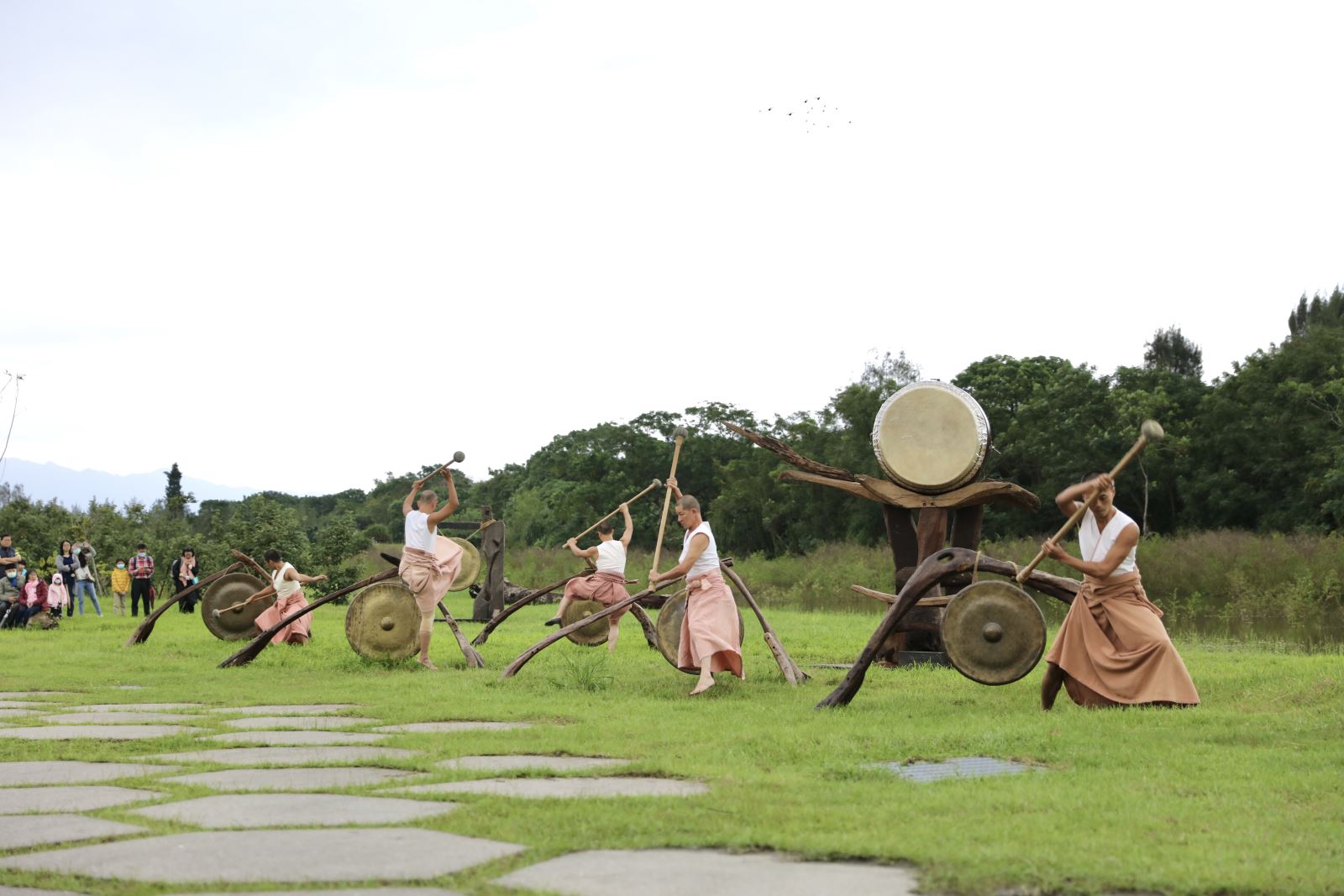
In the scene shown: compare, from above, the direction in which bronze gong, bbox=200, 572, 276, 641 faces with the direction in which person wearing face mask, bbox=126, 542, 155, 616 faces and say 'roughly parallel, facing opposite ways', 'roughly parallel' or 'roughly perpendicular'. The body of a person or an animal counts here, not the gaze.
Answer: roughly parallel

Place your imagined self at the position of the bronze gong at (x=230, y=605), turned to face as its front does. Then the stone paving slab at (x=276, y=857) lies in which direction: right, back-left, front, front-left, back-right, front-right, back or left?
front

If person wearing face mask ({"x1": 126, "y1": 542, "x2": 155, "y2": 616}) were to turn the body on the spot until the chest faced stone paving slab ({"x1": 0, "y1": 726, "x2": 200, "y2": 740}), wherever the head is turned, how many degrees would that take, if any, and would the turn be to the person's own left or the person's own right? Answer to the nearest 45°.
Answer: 0° — they already face it

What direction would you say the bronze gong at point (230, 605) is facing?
toward the camera

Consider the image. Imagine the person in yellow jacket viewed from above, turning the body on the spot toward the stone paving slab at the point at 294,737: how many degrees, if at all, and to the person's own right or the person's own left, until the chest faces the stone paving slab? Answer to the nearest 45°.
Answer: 0° — they already face it

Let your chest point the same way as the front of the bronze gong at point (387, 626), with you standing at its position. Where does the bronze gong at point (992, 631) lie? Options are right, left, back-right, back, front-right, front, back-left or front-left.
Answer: front-left

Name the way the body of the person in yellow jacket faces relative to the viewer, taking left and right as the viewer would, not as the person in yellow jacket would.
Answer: facing the viewer

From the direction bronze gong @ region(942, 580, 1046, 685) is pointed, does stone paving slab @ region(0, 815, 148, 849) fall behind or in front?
in front

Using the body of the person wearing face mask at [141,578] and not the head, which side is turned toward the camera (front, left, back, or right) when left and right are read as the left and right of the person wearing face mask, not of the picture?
front

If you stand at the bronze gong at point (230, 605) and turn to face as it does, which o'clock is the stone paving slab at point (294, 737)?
The stone paving slab is roughly at 12 o'clock from the bronze gong.

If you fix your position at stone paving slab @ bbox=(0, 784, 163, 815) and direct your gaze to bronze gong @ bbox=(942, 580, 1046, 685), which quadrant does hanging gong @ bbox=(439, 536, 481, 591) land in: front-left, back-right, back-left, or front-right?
front-left

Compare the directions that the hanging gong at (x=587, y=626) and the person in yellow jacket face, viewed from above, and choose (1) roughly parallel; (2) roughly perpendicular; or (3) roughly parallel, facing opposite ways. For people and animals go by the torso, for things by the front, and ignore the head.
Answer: roughly parallel

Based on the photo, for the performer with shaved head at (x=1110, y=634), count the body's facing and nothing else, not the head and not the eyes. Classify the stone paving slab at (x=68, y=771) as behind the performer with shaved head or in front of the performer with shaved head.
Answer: in front

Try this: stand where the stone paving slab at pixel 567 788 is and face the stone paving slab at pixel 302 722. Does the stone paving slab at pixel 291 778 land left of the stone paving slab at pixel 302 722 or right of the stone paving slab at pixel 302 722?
left

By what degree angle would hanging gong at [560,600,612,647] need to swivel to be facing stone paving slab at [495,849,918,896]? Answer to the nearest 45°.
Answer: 0° — it already faces it
